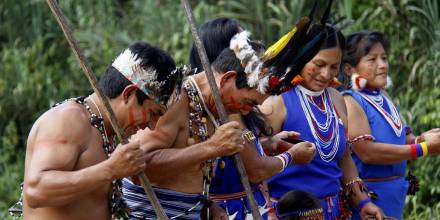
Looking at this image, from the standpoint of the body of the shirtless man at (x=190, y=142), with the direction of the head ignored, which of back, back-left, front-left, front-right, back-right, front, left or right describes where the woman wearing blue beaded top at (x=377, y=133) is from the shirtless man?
front-left

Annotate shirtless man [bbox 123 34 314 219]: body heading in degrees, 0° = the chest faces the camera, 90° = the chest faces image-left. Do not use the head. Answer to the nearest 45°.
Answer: approximately 270°

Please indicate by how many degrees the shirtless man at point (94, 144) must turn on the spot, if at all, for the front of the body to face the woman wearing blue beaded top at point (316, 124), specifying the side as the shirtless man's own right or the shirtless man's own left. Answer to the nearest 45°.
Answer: approximately 45° to the shirtless man's own left

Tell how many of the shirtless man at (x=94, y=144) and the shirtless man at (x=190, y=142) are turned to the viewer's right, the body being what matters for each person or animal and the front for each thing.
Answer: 2

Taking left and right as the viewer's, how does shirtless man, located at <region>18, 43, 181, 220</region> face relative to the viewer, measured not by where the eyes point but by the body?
facing to the right of the viewer

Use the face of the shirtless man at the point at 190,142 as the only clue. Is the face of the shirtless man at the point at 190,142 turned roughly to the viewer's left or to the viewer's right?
to the viewer's right

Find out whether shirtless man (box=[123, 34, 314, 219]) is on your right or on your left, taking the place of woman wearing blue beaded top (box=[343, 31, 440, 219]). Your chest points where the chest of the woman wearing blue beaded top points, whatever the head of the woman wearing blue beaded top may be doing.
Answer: on your right

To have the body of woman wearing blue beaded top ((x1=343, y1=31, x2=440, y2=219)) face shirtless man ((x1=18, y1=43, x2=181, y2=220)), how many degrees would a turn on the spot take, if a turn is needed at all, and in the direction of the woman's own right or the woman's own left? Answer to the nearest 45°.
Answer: approximately 90° to the woman's own right
